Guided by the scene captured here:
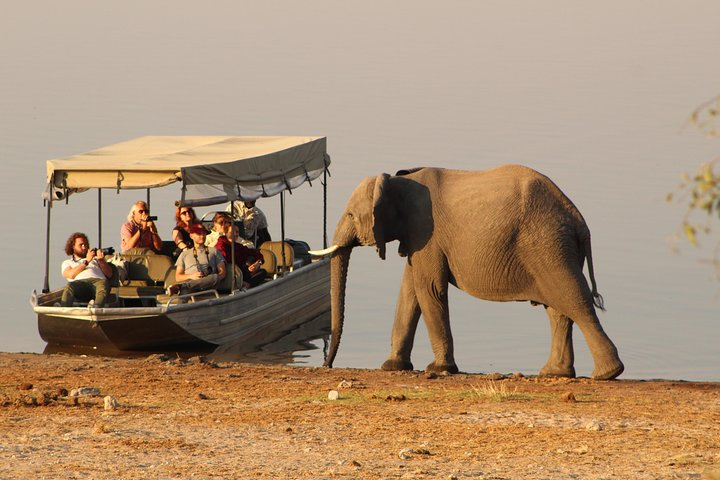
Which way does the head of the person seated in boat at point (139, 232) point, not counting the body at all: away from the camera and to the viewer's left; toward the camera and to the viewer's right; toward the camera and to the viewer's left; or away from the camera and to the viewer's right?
toward the camera and to the viewer's right

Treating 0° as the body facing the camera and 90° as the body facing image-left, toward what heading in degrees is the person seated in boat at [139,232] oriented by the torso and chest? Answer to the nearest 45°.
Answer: approximately 315°

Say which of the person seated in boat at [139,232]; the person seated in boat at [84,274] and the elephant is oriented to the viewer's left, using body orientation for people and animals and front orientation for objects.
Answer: the elephant

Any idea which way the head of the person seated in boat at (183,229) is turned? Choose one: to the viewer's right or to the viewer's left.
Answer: to the viewer's right

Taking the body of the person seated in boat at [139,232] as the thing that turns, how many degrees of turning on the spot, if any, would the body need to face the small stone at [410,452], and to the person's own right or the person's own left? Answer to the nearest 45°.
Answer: approximately 45° to the person's own right

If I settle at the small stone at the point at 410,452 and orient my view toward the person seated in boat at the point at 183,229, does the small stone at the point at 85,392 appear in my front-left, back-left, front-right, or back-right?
front-left

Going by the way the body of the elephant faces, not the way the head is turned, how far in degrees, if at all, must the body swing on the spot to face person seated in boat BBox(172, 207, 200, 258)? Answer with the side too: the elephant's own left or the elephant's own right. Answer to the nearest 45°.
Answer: approximately 45° to the elephant's own right

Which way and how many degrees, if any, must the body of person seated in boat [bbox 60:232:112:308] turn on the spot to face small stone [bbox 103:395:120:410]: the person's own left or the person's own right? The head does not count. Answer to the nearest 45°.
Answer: approximately 45° to the person's own right

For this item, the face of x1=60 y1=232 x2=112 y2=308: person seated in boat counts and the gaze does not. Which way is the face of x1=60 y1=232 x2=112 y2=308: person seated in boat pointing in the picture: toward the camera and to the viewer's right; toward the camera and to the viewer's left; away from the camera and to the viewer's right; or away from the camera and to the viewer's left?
toward the camera and to the viewer's right

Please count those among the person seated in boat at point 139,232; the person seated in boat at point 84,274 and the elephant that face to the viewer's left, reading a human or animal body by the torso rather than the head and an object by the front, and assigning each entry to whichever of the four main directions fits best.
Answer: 1

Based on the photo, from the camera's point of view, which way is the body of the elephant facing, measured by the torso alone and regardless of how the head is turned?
to the viewer's left

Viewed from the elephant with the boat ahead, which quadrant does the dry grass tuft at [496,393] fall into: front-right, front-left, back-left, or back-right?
back-left

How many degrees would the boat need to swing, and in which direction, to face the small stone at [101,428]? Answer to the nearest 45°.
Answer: approximately 45° to its left
